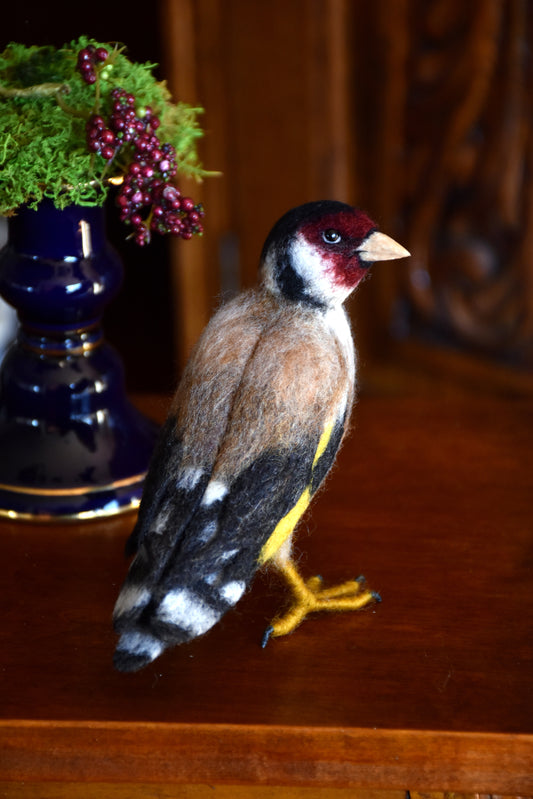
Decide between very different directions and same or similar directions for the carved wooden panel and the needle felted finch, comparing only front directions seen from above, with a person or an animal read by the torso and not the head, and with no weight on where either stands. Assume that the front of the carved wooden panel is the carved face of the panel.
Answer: very different directions

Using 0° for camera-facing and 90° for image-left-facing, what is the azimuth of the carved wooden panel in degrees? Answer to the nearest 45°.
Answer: approximately 45°

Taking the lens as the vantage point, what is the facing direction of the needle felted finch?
facing away from the viewer and to the right of the viewer
